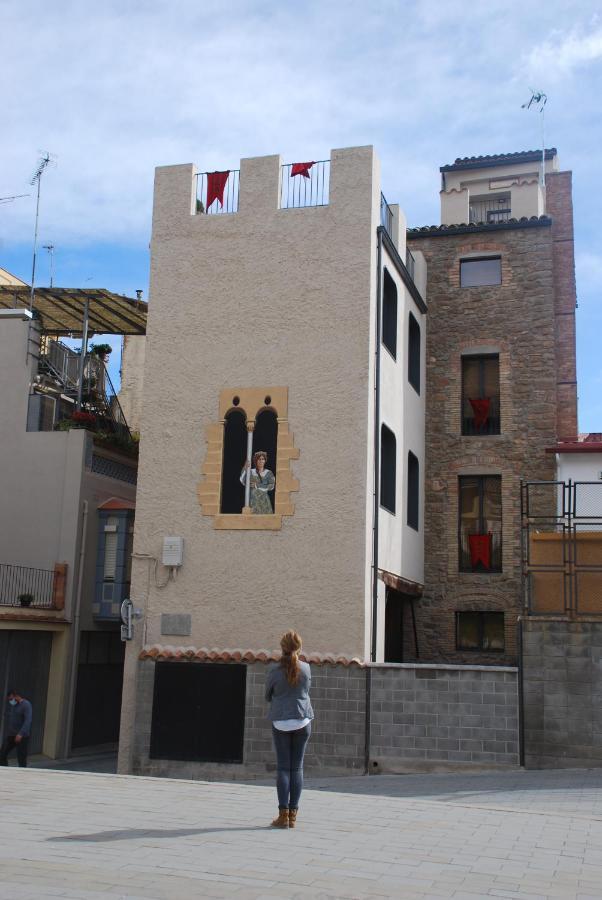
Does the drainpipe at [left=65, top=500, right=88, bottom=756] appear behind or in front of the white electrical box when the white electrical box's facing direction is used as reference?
behind

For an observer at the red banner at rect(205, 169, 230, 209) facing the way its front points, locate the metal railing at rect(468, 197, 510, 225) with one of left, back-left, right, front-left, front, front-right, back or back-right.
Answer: back-left

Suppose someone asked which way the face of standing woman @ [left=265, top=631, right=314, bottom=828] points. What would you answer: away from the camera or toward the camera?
away from the camera

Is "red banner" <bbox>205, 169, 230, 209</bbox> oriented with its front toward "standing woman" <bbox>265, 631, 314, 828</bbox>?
yes

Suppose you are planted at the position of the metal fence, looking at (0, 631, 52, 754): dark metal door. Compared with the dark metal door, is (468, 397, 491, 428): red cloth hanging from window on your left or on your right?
right

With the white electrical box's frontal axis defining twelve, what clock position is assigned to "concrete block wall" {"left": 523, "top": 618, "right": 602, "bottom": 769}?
The concrete block wall is roughly at 10 o'clock from the white electrical box.

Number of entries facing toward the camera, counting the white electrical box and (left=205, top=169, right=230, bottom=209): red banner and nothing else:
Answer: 2

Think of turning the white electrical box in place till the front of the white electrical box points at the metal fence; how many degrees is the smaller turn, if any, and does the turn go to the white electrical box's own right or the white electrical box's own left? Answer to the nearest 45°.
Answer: approximately 90° to the white electrical box's own left

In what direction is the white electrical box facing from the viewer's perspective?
toward the camera

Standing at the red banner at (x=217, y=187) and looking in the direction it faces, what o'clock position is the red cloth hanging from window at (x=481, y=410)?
The red cloth hanging from window is roughly at 8 o'clock from the red banner.

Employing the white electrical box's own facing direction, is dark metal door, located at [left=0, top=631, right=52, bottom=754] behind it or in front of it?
behind

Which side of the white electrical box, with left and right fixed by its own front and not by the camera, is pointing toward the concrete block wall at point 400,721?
left
